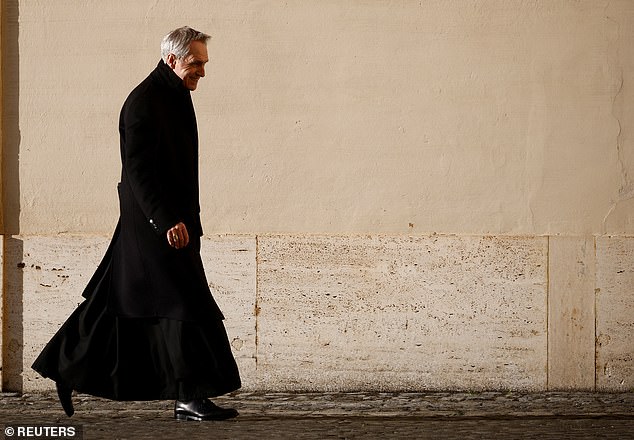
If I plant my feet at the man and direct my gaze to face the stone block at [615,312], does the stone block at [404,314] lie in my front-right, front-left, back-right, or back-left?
front-left

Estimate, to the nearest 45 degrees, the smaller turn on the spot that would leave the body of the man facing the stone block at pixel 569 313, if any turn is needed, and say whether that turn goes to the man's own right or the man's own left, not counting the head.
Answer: approximately 45° to the man's own left

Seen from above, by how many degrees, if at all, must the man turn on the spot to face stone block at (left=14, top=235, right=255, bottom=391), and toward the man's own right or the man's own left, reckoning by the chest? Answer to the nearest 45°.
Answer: approximately 90° to the man's own left

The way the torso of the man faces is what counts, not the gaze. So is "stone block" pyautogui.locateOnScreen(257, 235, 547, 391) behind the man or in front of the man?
in front

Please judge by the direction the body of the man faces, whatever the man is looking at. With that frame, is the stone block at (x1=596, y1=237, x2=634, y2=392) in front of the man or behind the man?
in front

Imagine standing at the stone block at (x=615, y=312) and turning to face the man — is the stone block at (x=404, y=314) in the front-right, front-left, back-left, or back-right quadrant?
front-right

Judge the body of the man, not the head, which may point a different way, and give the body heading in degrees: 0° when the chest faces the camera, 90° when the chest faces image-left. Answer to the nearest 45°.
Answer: approximately 270°
